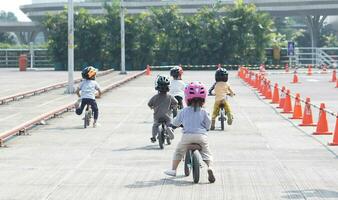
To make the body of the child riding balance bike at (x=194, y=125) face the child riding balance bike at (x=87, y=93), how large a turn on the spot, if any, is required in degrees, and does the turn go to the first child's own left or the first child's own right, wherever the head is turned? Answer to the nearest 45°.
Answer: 0° — they already face them

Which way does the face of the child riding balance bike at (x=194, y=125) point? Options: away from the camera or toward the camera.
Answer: away from the camera

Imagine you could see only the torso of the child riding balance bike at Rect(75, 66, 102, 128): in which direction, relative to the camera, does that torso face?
away from the camera

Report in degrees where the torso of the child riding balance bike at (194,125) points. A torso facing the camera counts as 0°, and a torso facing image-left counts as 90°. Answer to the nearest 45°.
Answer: approximately 180°

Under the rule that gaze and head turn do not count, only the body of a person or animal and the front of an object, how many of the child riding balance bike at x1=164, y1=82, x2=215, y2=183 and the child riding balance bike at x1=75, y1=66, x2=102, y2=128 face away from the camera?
2

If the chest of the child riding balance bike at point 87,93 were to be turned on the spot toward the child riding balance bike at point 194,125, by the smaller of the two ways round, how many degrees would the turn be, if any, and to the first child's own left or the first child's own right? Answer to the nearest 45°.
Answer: approximately 180°

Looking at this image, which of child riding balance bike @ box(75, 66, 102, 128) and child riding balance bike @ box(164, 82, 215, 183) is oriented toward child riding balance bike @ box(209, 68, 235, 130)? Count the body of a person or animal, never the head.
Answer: child riding balance bike @ box(164, 82, 215, 183)
